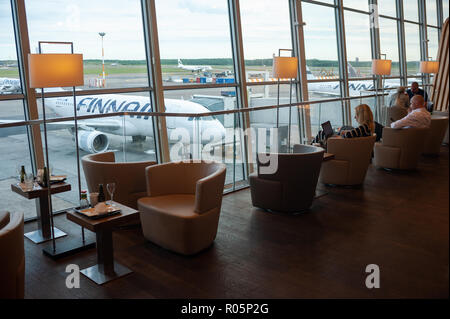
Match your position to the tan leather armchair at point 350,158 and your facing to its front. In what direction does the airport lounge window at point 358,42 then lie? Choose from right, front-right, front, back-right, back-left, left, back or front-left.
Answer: front-right

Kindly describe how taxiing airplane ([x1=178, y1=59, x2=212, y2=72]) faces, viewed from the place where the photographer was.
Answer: facing to the right of the viewer

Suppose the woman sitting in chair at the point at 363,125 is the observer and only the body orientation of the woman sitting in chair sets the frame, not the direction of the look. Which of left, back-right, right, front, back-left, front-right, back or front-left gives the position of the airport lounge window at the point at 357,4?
front-right

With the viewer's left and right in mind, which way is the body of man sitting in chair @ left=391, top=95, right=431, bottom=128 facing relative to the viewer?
facing away from the viewer and to the left of the viewer

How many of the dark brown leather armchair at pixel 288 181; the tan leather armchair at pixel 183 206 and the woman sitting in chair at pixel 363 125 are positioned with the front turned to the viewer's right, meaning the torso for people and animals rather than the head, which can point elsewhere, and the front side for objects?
0

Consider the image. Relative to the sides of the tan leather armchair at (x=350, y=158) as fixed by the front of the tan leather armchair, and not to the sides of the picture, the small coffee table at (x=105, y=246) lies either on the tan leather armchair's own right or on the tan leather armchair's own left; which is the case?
on the tan leather armchair's own left

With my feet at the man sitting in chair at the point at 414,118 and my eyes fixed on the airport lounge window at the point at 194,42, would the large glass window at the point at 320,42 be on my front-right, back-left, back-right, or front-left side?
front-right

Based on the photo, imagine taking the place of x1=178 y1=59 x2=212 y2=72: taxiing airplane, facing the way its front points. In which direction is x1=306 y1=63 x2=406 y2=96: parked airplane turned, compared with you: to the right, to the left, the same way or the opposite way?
the same way

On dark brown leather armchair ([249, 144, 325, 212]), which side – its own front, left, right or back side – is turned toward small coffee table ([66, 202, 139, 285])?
left
